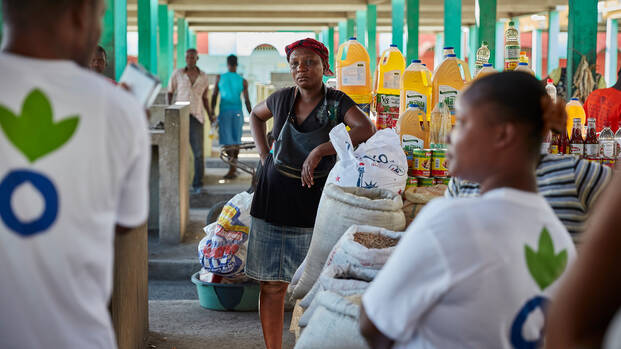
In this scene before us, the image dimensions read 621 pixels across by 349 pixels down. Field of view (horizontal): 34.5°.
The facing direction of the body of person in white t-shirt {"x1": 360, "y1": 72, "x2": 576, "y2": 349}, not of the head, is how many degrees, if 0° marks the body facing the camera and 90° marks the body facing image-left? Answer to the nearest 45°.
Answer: approximately 135°

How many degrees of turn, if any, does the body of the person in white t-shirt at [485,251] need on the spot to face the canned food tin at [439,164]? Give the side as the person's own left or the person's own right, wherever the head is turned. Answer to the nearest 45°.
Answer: approximately 45° to the person's own right

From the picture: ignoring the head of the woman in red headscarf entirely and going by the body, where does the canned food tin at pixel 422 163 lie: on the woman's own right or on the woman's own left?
on the woman's own left

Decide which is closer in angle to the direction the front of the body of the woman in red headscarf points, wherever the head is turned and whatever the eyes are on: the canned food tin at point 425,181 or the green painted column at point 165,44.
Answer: the canned food tin

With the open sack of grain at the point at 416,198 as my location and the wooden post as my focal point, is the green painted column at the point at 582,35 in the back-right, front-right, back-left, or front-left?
back-right

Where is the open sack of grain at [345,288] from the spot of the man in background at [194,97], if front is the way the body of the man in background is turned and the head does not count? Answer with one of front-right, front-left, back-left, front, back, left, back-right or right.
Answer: front

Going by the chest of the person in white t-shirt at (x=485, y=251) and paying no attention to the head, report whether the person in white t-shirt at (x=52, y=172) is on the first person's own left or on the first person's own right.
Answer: on the first person's own left

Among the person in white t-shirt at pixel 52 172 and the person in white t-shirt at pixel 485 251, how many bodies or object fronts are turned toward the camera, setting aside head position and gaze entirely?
0

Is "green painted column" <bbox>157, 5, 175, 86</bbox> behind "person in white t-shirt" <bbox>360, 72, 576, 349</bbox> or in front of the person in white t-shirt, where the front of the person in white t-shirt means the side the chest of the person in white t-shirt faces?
in front

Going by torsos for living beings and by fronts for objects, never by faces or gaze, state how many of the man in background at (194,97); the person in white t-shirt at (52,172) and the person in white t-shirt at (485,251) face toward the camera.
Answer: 1

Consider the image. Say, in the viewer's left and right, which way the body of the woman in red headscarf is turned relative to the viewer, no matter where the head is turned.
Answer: facing the viewer

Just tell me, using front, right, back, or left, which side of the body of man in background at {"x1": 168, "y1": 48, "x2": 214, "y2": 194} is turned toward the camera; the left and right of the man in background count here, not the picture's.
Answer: front
